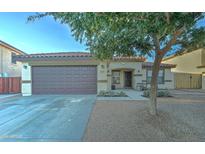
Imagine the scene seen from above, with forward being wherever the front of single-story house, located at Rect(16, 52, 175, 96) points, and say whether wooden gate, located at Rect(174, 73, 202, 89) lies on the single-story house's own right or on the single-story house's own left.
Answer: on the single-story house's own left

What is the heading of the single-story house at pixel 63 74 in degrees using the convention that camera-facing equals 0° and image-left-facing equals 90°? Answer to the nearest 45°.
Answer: approximately 0°

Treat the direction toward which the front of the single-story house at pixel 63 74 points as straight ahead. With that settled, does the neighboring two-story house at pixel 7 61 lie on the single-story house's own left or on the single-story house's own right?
on the single-story house's own right

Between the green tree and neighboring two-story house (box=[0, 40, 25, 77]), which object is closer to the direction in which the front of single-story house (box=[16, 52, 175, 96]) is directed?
the green tree

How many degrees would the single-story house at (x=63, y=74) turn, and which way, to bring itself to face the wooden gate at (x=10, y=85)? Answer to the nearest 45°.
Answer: approximately 90° to its right
